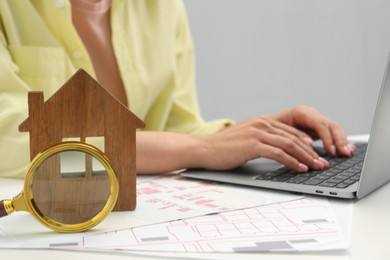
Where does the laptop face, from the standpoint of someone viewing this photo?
facing away from the viewer and to the left of the viewer

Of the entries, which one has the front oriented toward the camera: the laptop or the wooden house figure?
the wooden house figure

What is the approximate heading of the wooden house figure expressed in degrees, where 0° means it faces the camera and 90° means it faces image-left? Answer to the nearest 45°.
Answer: approximately 0°

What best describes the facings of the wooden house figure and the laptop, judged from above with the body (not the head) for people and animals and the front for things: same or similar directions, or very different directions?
very different directions

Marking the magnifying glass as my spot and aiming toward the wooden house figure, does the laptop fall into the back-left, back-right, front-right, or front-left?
front-right

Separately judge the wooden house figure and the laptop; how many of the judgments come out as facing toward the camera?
1
